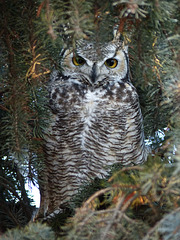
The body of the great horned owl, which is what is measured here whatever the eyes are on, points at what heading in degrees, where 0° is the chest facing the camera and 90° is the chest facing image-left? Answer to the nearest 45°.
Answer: approximately 0°
